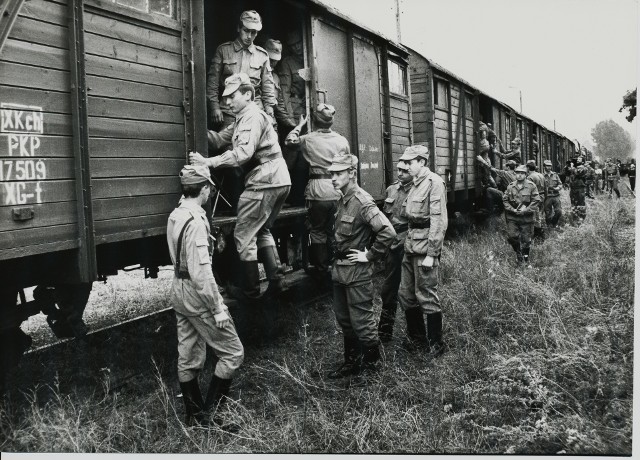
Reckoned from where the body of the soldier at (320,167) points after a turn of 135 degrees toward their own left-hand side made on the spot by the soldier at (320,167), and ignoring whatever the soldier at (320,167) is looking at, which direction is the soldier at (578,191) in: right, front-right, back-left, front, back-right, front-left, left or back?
back

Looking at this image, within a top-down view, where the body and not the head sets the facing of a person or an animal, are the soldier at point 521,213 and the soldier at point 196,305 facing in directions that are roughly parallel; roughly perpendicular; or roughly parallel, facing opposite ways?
roughly parallel, facing opposite ways

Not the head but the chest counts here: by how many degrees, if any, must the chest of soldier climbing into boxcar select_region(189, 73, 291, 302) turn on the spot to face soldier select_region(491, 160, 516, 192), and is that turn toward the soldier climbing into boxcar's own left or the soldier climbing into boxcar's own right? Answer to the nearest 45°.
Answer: approximately 135° to the soldier climbing into boxcar's own right

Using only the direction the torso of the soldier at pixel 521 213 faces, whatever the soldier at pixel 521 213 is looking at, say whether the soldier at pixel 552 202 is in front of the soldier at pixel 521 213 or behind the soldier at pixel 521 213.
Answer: behind

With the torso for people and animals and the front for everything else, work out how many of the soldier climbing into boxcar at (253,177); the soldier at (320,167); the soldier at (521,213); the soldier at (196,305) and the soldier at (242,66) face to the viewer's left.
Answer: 1

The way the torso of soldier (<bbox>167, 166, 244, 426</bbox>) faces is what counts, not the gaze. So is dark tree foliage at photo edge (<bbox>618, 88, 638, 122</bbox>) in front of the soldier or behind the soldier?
in front

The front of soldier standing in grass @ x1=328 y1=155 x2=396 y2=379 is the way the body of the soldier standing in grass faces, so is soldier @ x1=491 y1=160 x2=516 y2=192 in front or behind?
behind

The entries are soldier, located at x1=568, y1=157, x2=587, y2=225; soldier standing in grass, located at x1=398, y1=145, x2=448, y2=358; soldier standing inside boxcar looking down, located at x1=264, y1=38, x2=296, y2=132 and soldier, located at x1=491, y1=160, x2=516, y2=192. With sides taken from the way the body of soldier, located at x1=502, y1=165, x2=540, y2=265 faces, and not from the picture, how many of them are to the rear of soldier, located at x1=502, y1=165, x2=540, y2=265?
2

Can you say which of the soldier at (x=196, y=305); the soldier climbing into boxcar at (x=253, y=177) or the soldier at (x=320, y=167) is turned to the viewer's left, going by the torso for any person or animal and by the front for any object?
the soldier climbing into boxcar

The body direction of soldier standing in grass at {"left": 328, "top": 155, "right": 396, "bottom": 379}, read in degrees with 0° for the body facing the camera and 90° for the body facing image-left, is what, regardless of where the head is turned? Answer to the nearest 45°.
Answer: approximately 45°

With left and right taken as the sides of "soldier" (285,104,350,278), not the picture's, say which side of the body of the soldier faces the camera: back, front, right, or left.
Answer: back

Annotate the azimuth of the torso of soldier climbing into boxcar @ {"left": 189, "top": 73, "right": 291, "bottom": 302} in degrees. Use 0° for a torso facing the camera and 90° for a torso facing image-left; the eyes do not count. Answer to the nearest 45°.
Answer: approximately 90°

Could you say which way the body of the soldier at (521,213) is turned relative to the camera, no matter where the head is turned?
toward the camera

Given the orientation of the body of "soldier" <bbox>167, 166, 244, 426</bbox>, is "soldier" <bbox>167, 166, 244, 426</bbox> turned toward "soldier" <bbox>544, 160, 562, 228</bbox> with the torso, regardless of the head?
yes

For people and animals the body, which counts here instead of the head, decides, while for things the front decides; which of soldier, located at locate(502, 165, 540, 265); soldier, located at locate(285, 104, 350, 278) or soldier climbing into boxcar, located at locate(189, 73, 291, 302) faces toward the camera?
soldier, located at locate(502, 165, 540, 265)

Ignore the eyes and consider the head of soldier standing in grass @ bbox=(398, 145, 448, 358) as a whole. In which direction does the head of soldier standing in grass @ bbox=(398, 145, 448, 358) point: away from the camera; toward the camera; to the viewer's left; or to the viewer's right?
to the viewer's left

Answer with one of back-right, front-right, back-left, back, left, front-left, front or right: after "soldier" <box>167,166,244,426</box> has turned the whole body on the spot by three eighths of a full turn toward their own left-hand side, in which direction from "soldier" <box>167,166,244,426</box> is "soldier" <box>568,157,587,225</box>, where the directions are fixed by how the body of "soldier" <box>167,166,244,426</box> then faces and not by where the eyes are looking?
back-right

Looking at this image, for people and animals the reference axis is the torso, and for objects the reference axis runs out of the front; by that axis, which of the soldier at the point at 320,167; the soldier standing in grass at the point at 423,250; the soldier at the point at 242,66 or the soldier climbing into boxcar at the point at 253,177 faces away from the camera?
the soldier at the point at 320,167
